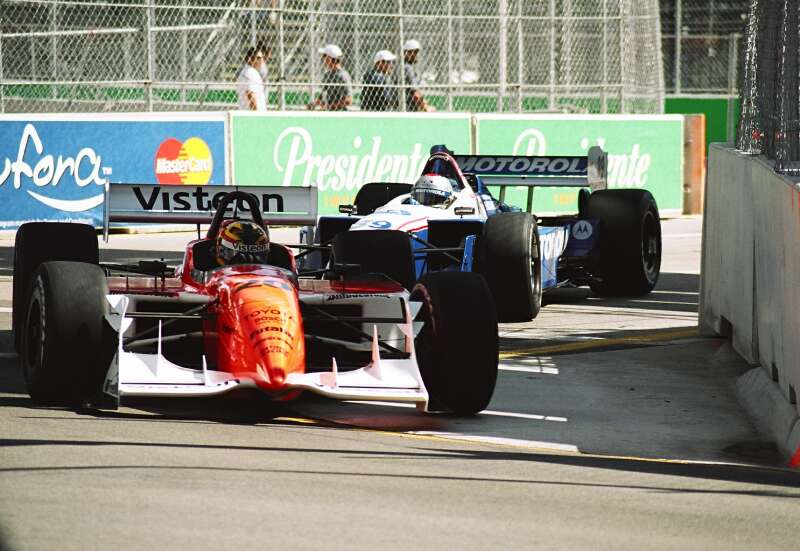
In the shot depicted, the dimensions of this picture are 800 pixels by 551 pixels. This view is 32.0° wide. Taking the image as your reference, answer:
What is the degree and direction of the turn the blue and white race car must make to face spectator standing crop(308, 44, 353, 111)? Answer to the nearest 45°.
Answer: approximately 135° to its right

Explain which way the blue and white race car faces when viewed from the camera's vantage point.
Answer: facing the viewer and to the left of the viewer

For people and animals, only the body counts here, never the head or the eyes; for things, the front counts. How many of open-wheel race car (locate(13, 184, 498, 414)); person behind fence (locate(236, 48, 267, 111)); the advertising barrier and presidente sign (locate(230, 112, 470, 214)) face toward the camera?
3

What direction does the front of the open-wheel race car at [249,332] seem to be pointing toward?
toward the camera

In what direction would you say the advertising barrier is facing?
toward the camera

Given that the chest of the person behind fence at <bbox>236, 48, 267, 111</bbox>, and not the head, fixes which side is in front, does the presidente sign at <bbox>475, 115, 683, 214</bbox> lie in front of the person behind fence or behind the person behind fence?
in front

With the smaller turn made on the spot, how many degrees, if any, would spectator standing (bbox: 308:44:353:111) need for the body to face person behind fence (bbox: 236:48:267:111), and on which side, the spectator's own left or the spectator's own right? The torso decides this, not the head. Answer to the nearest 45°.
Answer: approximately 45° to the spectator's own right

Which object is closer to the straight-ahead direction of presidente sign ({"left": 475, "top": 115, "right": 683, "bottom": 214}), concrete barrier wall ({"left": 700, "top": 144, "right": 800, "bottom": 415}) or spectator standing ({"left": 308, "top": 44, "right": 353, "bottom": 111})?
the concrete barrier wall

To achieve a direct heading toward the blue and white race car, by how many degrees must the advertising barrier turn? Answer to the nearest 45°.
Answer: approximately 45° to its left

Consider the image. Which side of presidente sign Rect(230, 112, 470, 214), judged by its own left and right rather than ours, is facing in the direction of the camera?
front
